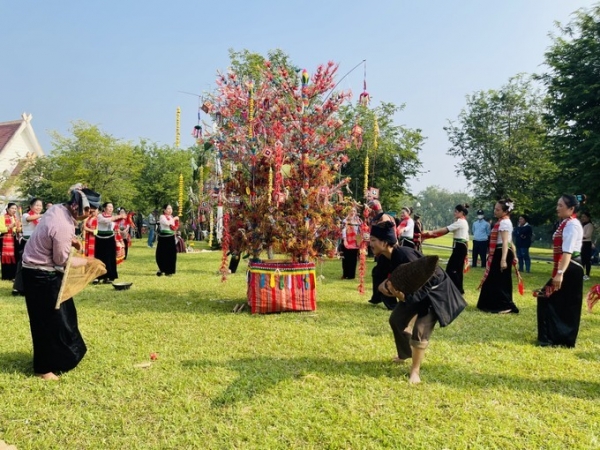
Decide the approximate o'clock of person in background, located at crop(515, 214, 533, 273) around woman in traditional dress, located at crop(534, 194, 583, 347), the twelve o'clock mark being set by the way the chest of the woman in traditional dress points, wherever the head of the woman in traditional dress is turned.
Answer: The person in background is roughly at 3 o'clock from the woman in traditional dress.

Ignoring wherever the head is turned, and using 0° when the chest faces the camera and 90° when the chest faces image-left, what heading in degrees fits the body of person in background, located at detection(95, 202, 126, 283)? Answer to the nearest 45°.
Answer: approximately 315°

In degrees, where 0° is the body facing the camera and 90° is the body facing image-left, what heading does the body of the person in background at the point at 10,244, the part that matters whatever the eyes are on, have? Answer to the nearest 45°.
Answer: approximately 315°

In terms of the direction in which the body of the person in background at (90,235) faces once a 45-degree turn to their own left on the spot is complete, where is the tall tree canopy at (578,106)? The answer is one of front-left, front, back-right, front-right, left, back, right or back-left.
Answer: front

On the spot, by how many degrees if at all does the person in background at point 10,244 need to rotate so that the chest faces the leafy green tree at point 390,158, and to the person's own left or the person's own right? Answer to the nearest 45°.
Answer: approximately 90° to the person's own left

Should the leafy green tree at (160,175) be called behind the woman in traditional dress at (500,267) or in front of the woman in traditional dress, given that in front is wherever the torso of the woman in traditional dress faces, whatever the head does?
in front

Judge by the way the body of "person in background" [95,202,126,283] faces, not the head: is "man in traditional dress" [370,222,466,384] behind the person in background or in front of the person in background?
in front

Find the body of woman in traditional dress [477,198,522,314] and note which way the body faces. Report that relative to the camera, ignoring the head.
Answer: to the viewer's left

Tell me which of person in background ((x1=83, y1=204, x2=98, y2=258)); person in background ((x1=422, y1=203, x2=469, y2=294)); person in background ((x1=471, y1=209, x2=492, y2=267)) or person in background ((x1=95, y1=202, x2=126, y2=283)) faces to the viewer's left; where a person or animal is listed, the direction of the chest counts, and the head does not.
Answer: person in background ((x1=422, y1=203, x2=469, y2=294))

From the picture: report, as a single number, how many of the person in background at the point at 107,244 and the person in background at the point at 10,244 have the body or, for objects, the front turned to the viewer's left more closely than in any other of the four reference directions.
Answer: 0

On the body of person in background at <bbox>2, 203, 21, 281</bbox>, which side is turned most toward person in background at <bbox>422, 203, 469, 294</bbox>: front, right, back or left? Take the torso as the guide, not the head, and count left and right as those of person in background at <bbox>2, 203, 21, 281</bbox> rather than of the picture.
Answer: front

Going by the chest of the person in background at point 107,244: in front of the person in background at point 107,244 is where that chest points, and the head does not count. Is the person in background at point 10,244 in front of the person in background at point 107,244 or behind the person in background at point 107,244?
behind

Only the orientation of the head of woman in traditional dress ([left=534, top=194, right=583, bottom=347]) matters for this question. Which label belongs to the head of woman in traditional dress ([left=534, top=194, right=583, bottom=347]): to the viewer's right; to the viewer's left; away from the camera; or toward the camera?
to the viewer's left

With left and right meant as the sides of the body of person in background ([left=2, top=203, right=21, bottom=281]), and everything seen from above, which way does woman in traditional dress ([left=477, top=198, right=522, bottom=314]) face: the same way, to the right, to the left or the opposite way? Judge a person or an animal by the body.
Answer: the opposite way

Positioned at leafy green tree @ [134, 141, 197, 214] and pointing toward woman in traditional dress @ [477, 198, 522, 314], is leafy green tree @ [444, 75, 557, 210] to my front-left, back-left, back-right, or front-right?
front-left

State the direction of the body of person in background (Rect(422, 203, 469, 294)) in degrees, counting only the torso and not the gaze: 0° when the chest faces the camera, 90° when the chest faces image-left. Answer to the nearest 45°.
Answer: approximately 90°

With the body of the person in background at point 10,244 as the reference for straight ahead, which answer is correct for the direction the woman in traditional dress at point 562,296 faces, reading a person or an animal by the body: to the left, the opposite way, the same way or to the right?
the opposite way

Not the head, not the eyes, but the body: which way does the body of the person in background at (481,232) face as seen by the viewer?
toward the camera

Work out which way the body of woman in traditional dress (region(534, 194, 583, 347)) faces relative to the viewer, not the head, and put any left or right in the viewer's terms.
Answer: facing to the left of the viewer
